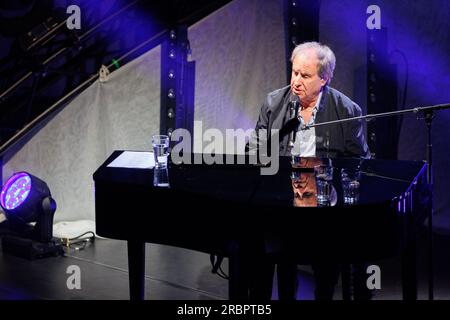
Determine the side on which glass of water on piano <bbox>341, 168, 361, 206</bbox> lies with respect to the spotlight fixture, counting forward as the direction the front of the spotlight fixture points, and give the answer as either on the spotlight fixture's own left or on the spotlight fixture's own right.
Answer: on the spotlight fixture's own left

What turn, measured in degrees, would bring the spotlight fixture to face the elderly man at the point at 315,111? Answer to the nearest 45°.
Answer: approximately 90° to its left

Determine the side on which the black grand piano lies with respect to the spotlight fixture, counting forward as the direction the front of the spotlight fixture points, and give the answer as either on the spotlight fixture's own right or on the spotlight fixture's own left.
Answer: on the spotlight fixture's own left

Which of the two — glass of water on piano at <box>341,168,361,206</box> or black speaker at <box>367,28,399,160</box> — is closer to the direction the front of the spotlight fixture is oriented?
the glass of water on piano

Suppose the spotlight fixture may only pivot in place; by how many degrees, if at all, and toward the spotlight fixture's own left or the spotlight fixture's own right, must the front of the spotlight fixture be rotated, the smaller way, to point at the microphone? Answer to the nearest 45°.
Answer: approximately 90° to the spotlight fixture's own left

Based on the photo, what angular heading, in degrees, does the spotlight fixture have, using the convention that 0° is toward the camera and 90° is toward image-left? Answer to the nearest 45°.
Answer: approximately 45°
